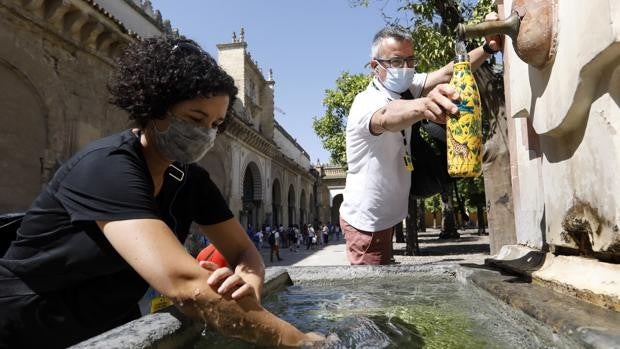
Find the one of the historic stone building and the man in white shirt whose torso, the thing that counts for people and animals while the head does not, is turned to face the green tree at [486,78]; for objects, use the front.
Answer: the historic stone building

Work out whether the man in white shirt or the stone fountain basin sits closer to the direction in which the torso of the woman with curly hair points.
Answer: the stone fountain basin

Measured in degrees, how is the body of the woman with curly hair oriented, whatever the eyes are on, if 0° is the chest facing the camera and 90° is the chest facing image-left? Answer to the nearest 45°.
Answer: approximately 315°

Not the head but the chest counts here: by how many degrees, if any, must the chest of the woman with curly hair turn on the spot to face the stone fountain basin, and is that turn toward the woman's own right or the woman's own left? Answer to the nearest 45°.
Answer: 0° — they already face it

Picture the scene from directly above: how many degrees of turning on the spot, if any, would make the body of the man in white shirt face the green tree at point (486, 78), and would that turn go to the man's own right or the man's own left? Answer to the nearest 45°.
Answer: approximately 135° to the man's own left

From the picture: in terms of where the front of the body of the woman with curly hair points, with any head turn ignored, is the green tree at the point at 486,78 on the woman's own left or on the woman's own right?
on the woman's own left

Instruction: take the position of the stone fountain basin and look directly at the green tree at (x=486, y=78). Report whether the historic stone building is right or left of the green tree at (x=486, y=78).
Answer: left

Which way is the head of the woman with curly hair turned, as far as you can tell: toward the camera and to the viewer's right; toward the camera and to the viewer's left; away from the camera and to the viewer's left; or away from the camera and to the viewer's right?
toward the camera and to the viewer's right

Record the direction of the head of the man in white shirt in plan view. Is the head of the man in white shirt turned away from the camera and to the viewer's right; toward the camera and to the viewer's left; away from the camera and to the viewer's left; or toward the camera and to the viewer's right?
toward the camera and to the viewer's right

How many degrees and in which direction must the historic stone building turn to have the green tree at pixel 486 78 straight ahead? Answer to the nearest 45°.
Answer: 0° — it already faces it
